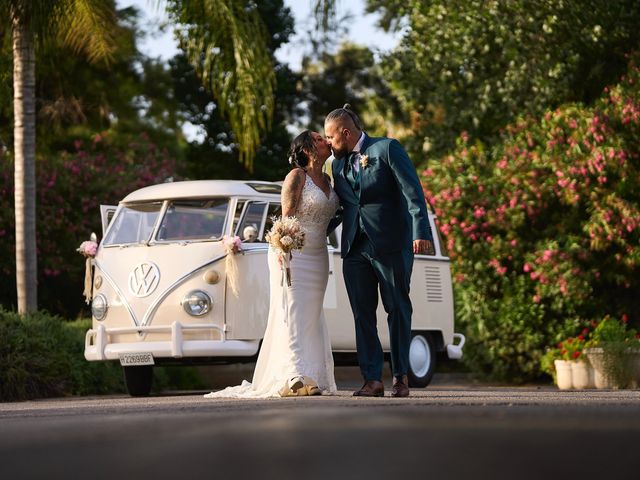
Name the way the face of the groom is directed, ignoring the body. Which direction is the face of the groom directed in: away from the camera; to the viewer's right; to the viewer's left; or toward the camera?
to the viewer's left

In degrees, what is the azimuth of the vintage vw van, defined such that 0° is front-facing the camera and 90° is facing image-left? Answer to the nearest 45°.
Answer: approximately 45°

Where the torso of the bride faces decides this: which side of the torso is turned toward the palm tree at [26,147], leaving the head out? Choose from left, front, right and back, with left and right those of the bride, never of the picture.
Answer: back

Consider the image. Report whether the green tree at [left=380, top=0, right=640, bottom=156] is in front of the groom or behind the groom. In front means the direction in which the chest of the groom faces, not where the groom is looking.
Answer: behind

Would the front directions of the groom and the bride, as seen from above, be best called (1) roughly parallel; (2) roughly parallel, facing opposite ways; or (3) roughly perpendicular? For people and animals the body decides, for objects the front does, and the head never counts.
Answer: roughly perpendicular

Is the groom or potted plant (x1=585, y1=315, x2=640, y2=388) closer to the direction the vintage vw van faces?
the groom

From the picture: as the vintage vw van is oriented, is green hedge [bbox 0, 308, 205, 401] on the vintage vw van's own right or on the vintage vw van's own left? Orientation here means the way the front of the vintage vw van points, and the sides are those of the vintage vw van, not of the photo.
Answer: on the vintage vw van's own right

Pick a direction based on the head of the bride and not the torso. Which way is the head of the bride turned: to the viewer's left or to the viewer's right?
to the viewer's right

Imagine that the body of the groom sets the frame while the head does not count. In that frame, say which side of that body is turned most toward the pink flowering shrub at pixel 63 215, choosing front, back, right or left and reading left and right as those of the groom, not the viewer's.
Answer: right

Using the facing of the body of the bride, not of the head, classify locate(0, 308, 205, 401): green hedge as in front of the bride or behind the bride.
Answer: behind

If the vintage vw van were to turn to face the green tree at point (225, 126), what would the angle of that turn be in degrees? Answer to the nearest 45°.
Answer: approximately 135° to its right

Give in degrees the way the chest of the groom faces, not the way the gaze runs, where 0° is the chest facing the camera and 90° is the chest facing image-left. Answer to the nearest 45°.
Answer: approximately 45°

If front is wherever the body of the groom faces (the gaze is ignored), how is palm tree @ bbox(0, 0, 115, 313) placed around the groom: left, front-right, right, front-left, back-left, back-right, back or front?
right

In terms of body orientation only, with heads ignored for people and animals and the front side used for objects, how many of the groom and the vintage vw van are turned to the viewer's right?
0

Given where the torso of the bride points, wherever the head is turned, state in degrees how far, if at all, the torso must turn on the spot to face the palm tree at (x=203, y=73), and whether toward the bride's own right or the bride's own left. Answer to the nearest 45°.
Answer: approximately 135° to the bride's own left
